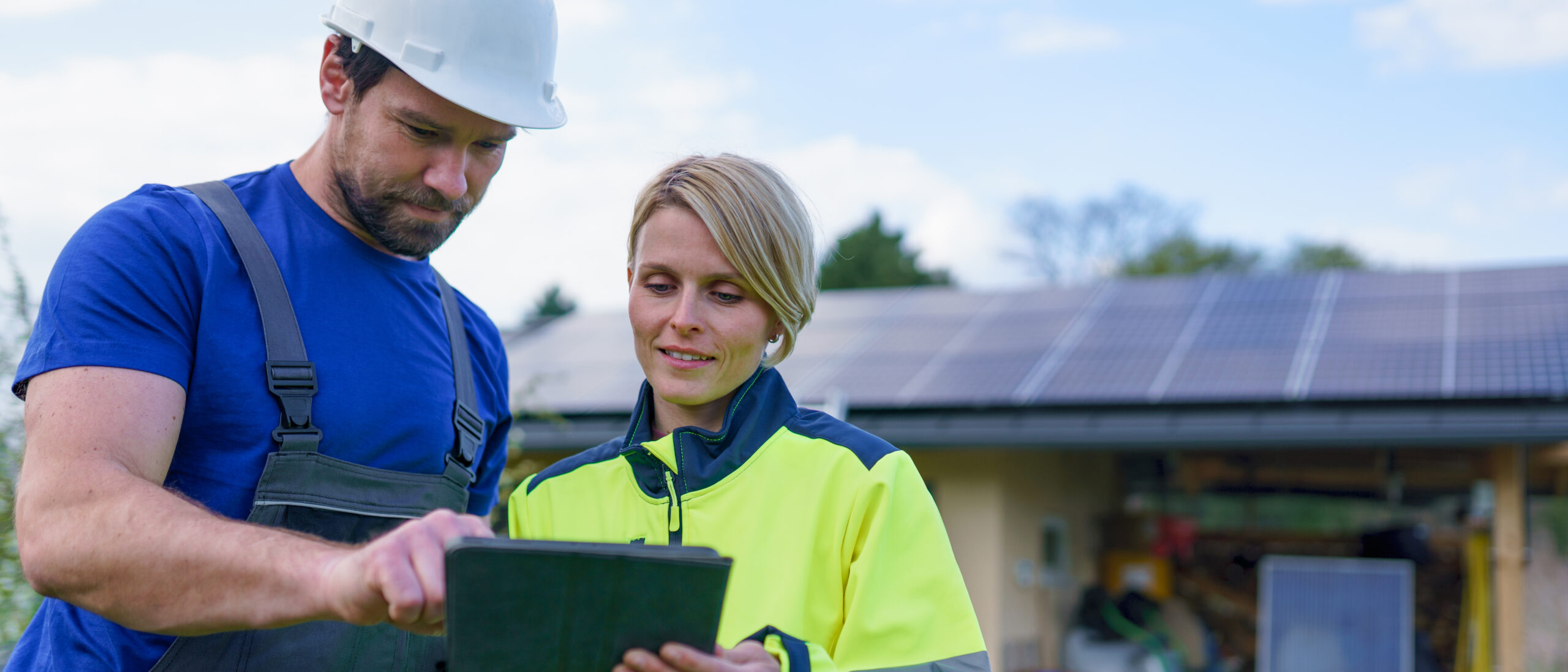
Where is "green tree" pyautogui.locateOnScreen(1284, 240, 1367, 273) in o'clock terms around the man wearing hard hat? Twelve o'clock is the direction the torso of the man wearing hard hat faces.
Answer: The green tree is roughly at 9 o'clock from the man wearing hard hat.

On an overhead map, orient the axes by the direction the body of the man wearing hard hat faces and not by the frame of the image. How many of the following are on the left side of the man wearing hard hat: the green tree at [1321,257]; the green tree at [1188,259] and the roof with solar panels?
3

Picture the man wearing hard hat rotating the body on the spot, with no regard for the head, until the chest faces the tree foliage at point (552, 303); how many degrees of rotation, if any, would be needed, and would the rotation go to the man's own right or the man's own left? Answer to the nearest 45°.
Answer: approximately 135° to the man's own left

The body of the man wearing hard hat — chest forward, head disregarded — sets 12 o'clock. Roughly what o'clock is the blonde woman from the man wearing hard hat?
The blonde woman is roughly at 11 o'clock from the man wearing hard hat.

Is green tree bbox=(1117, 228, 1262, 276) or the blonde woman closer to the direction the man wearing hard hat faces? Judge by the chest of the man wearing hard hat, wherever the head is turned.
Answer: the blonde woman

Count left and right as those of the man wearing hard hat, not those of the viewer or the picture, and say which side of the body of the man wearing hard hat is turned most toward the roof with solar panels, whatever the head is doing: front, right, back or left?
left

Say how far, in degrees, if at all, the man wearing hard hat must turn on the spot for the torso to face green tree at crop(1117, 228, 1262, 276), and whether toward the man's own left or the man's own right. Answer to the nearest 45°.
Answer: approximately 90° to the man's own left

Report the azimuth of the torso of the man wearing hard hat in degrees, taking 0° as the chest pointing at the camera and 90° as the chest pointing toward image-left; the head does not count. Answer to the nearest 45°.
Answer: approximately 315°

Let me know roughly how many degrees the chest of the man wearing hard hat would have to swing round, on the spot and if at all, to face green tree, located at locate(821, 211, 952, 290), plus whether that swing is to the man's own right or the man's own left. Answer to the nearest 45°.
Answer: approximately 90° to the man's own left

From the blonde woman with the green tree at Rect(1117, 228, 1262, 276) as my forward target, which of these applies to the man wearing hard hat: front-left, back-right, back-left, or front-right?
back-left

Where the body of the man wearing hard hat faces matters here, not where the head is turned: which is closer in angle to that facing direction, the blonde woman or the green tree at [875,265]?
the blonde woman
